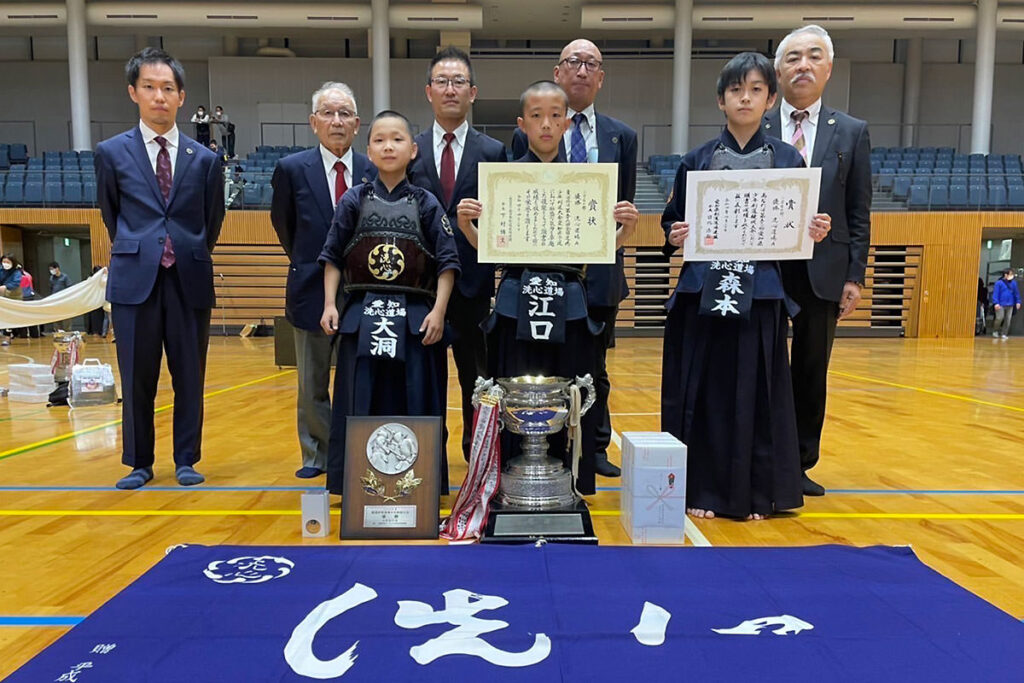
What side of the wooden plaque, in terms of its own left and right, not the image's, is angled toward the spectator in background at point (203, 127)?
back

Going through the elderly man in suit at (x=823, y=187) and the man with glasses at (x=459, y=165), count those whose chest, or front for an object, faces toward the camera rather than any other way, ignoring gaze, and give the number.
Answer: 2

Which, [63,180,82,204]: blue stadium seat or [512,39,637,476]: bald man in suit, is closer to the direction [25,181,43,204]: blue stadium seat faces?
the bald man in suit

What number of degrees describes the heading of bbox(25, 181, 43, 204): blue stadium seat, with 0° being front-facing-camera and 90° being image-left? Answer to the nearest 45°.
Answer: approximately 0°

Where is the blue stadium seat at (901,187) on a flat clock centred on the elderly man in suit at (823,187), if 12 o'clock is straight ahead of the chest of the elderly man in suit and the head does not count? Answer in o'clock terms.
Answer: The blue stadium seat is roughly at 6 o'clock from the elderly man in suit.

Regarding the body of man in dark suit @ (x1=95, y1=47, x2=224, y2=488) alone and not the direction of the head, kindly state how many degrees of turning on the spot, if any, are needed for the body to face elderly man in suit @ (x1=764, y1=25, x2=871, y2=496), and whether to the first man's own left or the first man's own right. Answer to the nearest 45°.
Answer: approximately 45° to the first man's own left

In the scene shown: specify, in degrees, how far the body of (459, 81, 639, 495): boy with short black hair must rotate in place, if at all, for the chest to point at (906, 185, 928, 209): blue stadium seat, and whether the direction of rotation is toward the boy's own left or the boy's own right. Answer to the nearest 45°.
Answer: approximately 135° to the boy's own left
